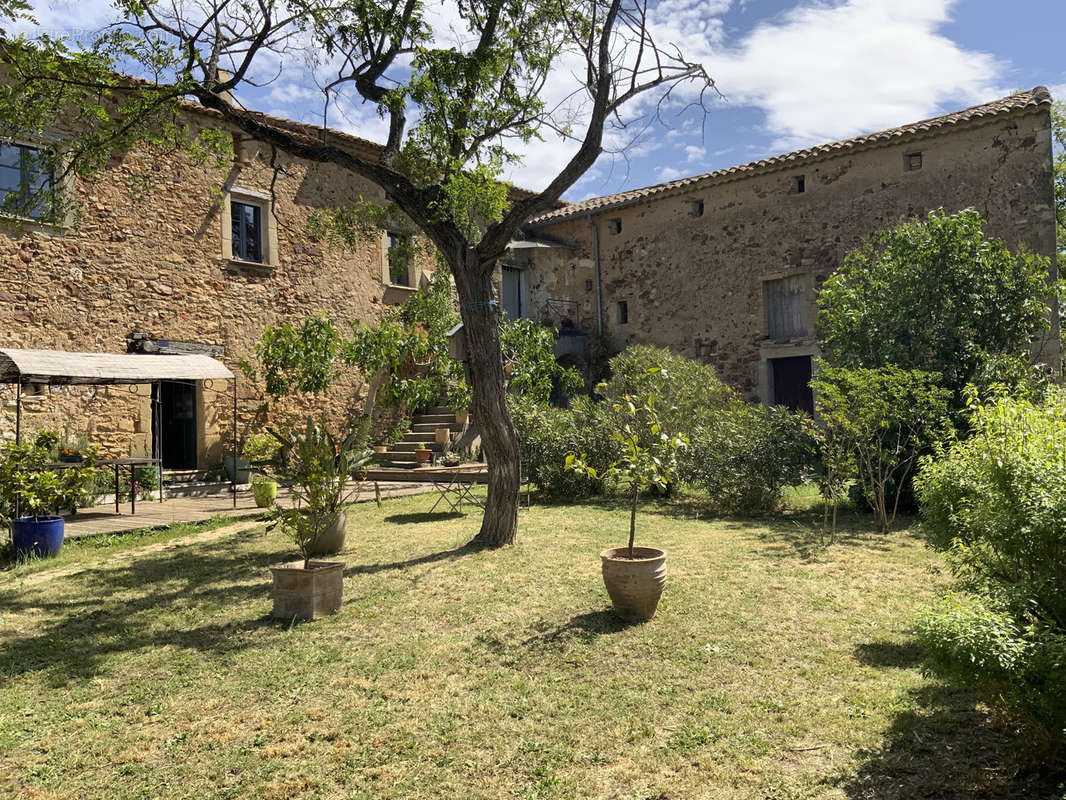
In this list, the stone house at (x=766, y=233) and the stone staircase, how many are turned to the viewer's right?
0

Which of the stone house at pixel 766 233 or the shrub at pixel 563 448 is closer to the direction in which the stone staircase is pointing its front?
the shrub

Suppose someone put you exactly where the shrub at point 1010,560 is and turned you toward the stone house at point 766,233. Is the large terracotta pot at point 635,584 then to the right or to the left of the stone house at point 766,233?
left

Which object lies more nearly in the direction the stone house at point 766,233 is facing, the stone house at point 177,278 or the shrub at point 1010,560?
the stone house

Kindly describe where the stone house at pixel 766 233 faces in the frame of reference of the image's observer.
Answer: facing the viewer and to the left of the viewer

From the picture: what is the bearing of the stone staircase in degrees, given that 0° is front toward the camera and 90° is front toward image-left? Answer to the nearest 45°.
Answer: approximately 45°

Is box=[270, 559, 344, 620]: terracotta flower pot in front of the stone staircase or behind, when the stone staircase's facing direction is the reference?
in front

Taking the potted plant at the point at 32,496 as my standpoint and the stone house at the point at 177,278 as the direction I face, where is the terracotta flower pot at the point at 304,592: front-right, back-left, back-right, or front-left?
back-right
